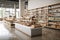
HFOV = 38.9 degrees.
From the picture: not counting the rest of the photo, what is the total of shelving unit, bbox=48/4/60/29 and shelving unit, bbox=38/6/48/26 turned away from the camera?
0

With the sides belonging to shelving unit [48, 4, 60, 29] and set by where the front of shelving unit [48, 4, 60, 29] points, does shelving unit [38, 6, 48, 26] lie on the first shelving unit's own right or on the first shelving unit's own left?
on the first shelving unit's own right

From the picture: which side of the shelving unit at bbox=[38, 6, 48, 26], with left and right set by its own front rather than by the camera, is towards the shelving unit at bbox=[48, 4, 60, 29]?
left

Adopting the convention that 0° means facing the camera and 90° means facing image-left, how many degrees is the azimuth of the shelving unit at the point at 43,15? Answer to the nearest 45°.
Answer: approximately 45°

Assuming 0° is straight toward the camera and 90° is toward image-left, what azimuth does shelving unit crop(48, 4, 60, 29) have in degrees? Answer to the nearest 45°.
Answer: approximately 45°
